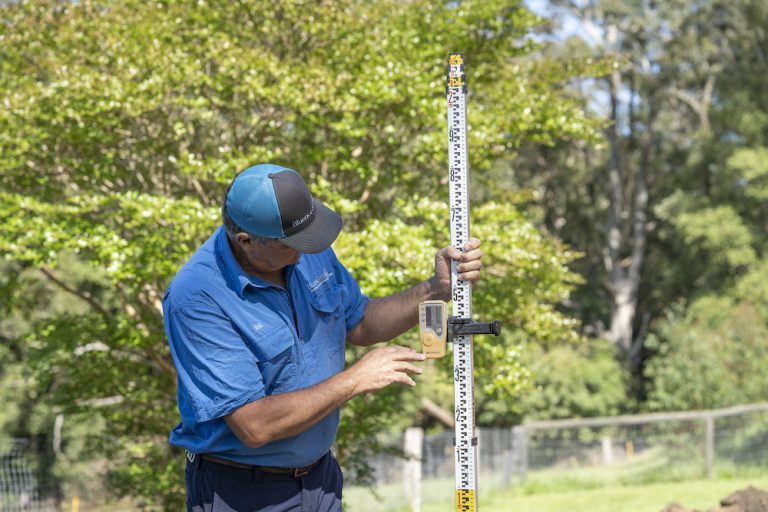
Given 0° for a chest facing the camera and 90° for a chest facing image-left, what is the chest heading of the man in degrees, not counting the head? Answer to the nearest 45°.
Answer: approximately 315°

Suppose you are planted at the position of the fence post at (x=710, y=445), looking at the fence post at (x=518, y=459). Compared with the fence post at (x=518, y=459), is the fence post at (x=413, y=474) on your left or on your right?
left

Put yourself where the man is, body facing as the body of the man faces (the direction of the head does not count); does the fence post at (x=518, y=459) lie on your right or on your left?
on your left

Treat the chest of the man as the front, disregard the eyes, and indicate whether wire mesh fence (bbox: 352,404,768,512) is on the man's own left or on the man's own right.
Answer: on the man's own left

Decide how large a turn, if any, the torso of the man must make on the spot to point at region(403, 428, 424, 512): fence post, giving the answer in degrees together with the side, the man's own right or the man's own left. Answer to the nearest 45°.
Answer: approximately 135° to the man's own left

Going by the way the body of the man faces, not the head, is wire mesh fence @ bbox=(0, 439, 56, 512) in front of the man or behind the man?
behind
